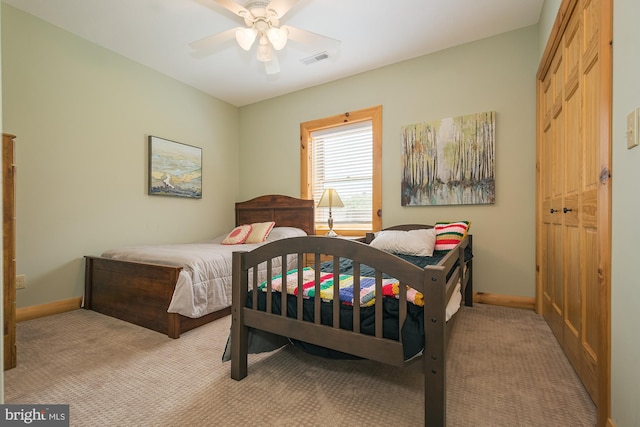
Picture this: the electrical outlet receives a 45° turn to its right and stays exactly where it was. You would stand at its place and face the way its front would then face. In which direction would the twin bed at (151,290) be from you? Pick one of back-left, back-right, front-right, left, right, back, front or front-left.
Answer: left

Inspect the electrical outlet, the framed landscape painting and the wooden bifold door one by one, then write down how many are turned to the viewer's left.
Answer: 1

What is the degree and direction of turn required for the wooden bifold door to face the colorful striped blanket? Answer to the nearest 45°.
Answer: approximately 45° to its left

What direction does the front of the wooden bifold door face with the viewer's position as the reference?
facing to the left of the viewer

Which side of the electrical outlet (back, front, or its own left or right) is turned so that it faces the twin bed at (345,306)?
front

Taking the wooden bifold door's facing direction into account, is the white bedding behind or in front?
in front

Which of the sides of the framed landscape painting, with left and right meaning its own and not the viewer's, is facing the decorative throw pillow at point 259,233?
front

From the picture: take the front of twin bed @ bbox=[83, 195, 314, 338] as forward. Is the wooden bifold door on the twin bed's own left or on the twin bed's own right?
on the twin bed's own left

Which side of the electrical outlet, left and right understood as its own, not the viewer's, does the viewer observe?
front
